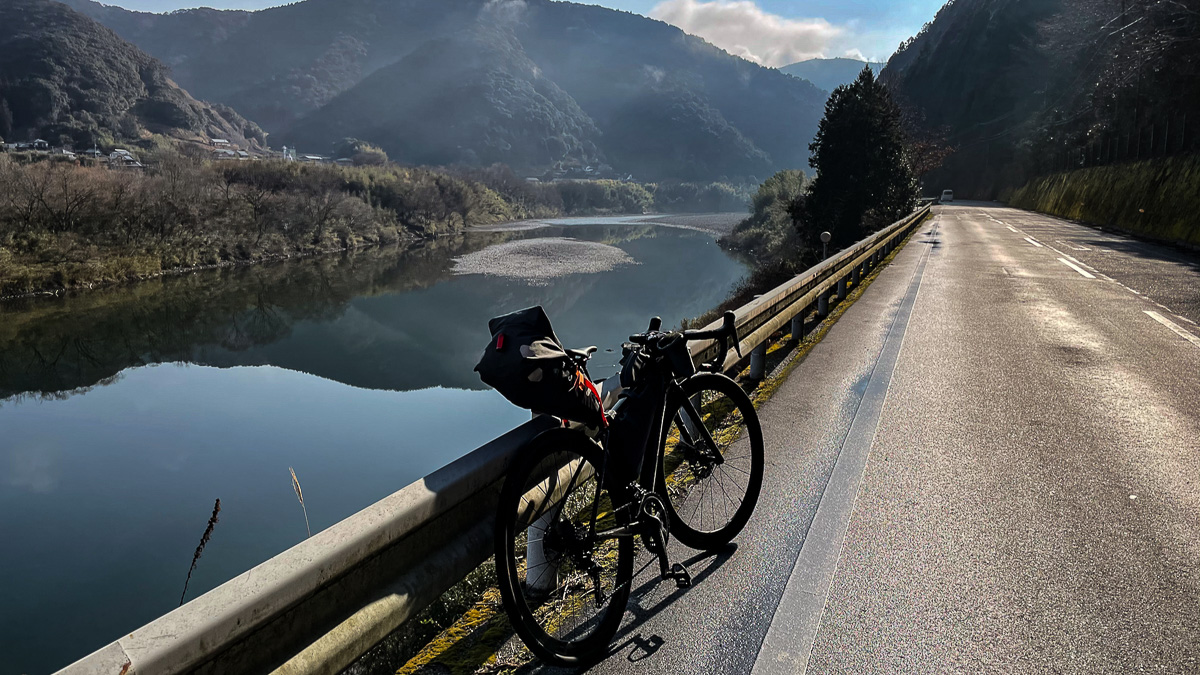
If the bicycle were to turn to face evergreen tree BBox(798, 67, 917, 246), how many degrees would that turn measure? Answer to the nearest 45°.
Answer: approximately 45° to its left

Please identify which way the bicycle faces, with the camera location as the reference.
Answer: facing away from the viewer and to the right of the viewer
